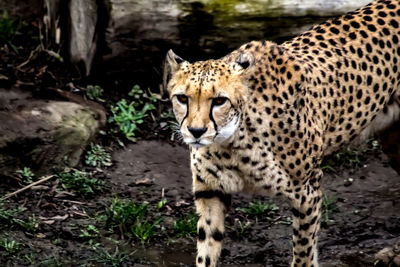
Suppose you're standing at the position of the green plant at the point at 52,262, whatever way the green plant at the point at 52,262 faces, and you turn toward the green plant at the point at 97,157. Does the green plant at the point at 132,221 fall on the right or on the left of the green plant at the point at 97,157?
right

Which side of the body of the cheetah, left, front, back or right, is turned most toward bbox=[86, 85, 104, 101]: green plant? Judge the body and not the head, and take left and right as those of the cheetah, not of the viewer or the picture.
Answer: right

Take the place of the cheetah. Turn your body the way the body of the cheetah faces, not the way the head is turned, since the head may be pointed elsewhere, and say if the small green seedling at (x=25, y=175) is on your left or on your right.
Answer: on your right

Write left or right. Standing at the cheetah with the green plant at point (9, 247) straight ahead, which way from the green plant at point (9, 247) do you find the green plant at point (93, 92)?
right

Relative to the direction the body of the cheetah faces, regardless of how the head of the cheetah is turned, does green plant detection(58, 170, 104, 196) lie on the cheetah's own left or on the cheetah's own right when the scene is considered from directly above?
on the cheetah's own right

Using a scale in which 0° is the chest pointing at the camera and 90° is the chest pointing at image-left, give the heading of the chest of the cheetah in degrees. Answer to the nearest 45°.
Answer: approximately 45°

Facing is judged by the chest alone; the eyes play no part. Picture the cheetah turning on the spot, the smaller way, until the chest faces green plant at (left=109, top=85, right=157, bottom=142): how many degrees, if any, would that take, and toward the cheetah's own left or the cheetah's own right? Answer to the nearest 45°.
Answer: approximately 90° to the cheetah's own right

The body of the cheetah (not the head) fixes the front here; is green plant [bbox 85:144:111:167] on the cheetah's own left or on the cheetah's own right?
on the cheetah's own right

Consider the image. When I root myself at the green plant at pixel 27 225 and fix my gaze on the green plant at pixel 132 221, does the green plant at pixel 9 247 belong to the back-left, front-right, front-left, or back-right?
back-right
